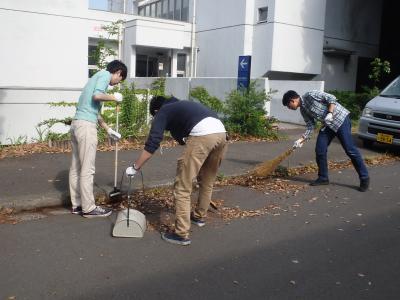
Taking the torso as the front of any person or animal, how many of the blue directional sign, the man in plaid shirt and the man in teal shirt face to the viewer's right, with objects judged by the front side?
1

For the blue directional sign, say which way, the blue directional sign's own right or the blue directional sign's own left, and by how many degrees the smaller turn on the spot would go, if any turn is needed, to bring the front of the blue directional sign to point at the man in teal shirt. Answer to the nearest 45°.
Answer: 0° — it already faces them

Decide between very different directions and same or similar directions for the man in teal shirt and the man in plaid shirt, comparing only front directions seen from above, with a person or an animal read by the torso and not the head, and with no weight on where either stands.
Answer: very different directions

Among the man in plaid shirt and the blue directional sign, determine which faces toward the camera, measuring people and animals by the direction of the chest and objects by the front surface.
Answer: the blue directional sign

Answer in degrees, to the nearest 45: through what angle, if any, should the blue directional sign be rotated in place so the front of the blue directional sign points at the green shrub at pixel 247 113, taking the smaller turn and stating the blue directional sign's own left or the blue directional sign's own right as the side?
0° — it already faces it

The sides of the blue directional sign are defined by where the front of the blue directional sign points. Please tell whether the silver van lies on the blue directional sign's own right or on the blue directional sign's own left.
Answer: on the blue directional sign's own left

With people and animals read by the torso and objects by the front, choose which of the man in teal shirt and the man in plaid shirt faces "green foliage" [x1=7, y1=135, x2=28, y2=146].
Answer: the man in plaid shirt

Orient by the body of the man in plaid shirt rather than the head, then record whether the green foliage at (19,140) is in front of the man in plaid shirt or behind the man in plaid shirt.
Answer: in front

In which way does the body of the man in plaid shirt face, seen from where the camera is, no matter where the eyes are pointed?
to the viewer's left

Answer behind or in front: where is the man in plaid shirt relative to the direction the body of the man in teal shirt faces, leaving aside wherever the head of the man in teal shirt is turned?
in front

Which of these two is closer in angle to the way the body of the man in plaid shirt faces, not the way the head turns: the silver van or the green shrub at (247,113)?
the green shrub

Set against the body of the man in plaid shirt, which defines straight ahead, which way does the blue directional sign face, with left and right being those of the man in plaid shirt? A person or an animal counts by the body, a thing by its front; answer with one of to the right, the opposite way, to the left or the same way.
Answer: to the left

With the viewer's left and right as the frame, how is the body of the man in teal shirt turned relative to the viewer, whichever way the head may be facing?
facing to the right of the viewer

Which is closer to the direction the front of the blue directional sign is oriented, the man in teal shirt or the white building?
the man in teal shirt

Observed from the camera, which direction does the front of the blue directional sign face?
facing the viewer

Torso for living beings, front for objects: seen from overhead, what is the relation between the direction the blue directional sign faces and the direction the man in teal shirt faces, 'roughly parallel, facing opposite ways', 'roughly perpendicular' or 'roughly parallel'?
roughly perpendicular
